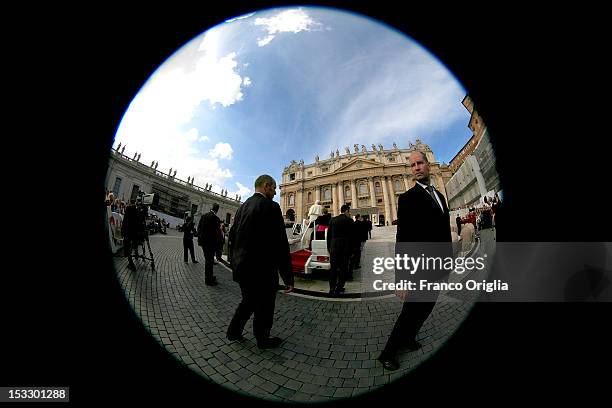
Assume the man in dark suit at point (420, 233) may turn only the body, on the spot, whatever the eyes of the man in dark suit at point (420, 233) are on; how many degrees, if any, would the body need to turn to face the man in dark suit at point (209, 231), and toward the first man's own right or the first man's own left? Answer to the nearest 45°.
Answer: approximately 135° to the first man's own right

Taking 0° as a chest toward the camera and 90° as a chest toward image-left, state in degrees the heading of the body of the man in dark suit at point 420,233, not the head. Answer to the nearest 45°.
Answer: approximately 315°

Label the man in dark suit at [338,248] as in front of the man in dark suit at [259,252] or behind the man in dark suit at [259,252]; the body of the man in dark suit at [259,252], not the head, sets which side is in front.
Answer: in front

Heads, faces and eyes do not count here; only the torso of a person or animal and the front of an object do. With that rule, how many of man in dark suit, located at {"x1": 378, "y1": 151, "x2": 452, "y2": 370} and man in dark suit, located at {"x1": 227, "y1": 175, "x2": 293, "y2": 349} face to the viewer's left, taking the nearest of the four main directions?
0

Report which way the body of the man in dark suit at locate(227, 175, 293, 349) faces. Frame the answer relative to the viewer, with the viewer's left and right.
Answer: facing away from the viewer and to the right of the viewer

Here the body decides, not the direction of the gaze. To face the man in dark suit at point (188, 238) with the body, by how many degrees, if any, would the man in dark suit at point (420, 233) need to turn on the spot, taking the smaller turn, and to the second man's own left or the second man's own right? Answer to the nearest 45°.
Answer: approximately 135° to the second man's own right
